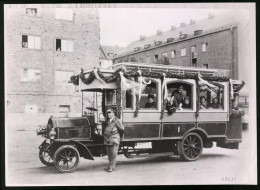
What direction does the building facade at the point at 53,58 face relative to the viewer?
toward the camera

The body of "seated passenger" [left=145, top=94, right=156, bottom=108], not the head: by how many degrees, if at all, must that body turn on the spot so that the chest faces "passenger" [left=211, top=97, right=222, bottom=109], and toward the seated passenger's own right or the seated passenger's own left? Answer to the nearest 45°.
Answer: approximately 135° to the seated passenger's own left

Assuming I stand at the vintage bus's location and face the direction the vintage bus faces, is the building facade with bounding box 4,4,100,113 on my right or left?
on my right

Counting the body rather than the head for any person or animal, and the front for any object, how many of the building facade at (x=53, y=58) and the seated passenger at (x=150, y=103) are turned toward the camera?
2

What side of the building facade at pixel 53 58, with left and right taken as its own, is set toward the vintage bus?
front

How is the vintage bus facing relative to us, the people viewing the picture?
facing the viewer and to the left of the viewer

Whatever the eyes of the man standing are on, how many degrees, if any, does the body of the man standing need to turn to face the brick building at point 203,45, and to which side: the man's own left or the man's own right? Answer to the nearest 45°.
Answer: approximately 180°

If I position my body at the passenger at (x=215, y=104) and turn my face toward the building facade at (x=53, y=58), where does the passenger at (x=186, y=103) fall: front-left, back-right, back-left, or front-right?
front-left

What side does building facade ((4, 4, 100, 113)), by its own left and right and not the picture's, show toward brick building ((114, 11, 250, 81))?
left

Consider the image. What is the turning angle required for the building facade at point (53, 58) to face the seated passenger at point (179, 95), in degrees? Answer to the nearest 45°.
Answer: approximately 45° to its left

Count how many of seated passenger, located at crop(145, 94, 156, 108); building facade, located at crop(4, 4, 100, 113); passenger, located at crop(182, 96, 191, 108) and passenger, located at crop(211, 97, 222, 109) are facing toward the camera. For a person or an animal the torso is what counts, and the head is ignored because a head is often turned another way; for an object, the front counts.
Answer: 4

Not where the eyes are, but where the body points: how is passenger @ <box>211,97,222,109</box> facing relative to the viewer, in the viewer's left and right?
facing the viewer

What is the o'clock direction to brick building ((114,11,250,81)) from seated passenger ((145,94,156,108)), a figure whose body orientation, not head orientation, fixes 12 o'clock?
The brick building is roughly at 7 o'clock from the seated passenger.

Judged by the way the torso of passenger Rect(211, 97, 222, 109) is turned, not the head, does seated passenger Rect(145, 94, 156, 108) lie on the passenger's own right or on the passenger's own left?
on the passenger's own right

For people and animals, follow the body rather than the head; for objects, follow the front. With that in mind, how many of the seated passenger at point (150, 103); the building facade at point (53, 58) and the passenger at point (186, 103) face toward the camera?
3

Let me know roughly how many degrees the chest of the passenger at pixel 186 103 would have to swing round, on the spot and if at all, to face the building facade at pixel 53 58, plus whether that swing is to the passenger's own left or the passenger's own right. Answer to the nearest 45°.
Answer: approximately 135° to the passenger's own right

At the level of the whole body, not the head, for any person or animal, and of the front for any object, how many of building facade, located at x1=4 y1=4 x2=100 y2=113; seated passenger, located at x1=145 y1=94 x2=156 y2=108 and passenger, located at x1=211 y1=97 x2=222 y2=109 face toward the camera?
3
